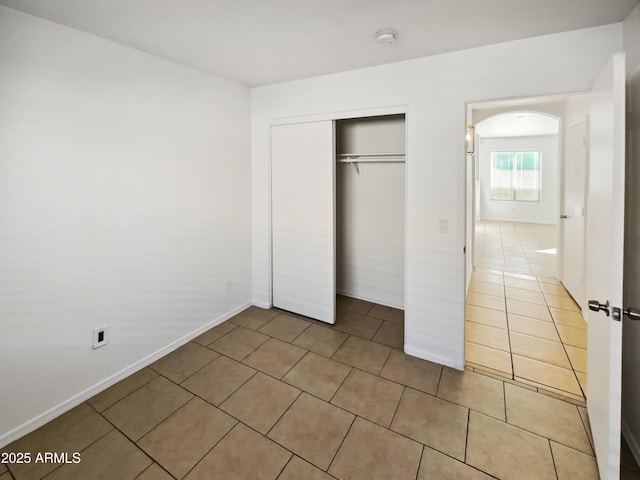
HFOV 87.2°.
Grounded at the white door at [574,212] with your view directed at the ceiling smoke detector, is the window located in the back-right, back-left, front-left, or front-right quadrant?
back-right

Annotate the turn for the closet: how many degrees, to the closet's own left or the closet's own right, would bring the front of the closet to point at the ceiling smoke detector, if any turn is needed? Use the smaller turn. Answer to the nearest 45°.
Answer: approximately 45° to the closet's own left

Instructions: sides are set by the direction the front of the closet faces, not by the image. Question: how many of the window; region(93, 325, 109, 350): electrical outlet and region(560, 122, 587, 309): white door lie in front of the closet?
1

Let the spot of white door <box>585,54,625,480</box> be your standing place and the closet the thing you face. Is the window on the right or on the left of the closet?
right

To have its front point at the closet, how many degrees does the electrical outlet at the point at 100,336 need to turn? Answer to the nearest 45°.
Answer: approximately 45° to its left

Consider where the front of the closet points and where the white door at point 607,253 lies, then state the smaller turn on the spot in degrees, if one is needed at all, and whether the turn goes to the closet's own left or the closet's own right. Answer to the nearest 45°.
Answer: approximately 90° to the closet's own left

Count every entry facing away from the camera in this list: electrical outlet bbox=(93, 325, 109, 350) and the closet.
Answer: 0

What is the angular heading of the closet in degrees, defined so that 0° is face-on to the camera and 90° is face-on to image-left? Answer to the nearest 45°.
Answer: approximately 45°

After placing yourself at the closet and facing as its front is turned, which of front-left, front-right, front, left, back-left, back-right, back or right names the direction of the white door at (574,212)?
back-left

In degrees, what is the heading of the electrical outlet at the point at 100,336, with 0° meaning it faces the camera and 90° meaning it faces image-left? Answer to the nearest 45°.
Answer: approximately 315°

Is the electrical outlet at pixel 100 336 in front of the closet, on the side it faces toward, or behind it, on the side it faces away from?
in front
